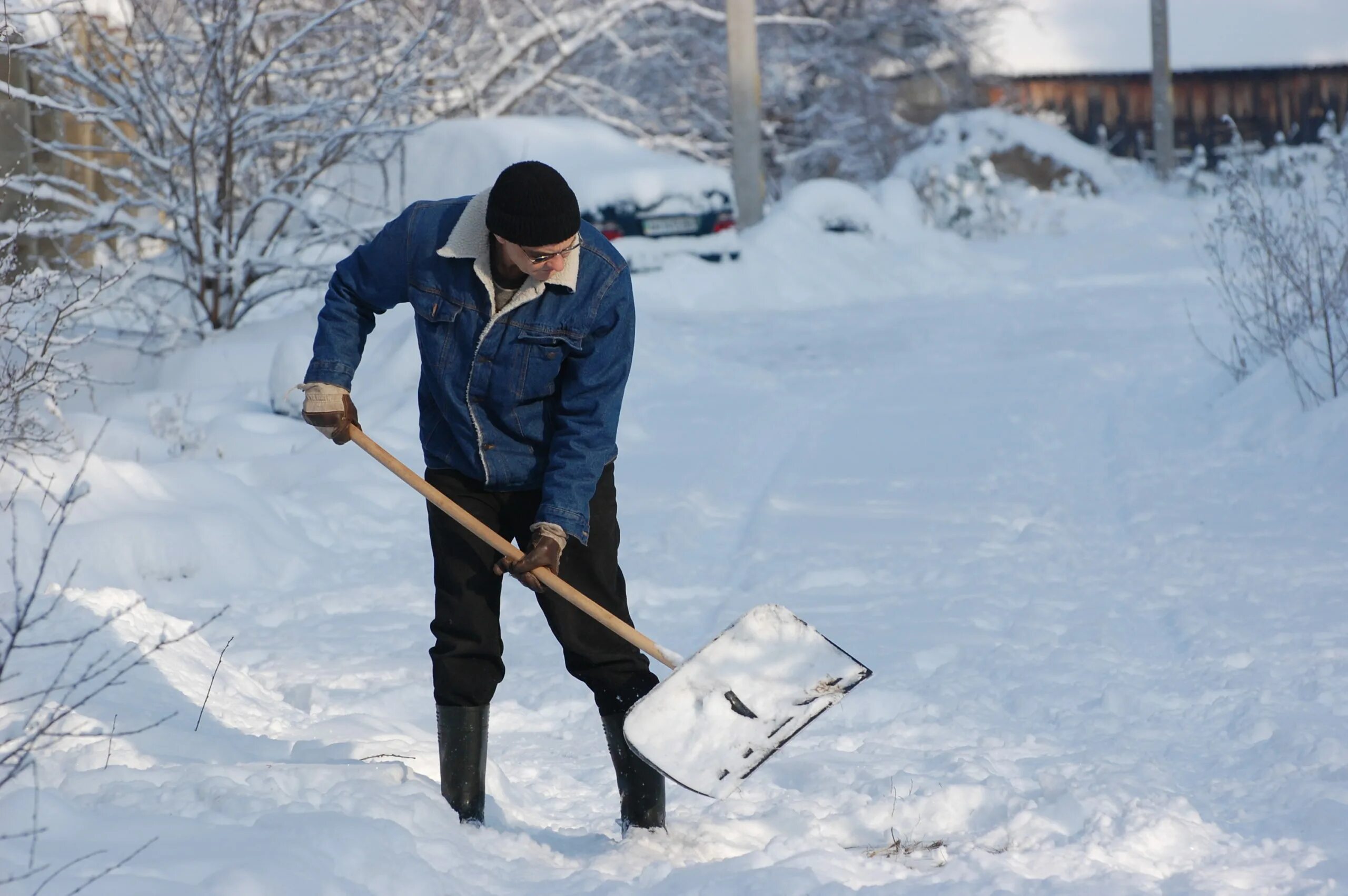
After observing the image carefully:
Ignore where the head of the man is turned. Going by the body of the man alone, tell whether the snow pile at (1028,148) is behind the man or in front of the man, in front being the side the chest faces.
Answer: behind

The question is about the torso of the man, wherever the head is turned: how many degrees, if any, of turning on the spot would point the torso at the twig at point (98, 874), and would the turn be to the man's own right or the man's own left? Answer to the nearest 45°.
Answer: approximately 45° to the man's own right

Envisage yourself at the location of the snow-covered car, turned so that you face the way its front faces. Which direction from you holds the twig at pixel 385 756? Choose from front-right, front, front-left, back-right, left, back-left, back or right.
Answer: back-left

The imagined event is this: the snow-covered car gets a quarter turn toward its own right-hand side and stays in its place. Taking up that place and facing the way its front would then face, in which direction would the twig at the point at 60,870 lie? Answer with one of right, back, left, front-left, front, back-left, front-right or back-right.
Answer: back-right

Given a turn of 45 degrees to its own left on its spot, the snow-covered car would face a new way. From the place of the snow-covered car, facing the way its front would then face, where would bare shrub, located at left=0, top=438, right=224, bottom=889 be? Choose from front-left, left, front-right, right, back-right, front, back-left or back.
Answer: left

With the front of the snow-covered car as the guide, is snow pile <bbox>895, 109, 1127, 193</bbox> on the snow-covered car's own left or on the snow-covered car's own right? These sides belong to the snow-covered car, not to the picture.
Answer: on the snow-covered car's own right

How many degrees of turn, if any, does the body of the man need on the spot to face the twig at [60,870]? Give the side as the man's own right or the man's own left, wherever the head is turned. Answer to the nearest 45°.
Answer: approximately 45° to the man's own right

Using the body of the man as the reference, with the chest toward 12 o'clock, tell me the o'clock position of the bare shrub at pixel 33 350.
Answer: The bare shrub is roughly at 5 o'clock from the man.

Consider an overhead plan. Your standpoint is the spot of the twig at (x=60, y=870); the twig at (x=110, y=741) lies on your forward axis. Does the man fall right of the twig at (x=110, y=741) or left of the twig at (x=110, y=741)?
right

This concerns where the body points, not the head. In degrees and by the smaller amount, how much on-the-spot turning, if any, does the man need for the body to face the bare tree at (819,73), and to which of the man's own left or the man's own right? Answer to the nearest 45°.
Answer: approximately 180°

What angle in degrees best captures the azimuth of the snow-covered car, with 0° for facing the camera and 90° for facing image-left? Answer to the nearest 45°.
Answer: approximately 135°

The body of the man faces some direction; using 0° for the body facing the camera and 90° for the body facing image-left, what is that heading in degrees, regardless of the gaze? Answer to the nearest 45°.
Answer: approximately 0°

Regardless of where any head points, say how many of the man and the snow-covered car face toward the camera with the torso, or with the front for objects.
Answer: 1
